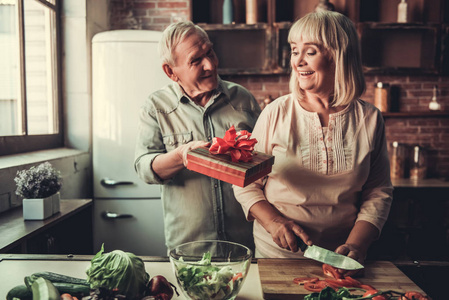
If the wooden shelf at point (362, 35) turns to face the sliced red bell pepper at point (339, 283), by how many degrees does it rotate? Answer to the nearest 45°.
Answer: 0° — it already faces it

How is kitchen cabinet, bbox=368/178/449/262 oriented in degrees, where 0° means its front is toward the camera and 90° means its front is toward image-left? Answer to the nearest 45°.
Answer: approximately 0°

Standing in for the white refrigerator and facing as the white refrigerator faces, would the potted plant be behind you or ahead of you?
ahead

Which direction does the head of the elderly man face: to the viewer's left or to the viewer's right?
to the viewer's right

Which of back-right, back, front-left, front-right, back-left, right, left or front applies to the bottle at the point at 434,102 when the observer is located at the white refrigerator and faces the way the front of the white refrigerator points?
left

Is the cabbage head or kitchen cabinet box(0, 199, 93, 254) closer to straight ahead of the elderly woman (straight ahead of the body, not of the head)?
the cabbage head

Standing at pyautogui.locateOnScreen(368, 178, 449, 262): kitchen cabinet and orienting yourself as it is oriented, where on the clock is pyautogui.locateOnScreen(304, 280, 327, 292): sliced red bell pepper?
The sliced red bell pepper is roughly at 12 o'clock from the kitchen cabinet.
